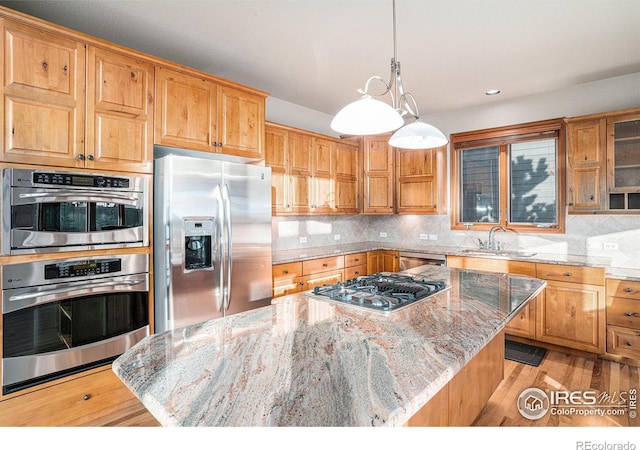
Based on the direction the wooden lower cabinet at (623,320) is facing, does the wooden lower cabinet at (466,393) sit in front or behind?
in front

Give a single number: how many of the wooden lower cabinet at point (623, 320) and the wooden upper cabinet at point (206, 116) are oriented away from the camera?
0

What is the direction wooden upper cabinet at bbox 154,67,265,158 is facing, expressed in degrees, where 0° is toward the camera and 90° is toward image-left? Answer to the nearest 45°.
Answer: approximately 315°

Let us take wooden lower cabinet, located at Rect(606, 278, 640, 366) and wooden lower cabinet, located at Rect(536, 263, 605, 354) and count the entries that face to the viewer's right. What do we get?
0

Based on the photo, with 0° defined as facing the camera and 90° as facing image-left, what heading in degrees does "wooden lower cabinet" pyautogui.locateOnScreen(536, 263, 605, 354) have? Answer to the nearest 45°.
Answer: approximately 45°

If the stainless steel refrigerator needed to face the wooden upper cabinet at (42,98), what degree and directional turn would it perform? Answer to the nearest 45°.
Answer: approximately 135° to its right

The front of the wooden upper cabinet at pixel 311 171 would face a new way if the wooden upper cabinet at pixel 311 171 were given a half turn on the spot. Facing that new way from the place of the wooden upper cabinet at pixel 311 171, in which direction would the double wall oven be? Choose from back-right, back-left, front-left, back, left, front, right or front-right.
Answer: left

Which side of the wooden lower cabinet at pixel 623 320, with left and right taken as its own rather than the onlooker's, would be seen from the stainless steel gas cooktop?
front

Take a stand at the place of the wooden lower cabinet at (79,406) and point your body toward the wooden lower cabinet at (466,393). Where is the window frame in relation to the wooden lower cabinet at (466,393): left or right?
left

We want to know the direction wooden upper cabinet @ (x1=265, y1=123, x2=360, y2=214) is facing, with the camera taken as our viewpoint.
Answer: facing the viewer and to the right of the viewer
